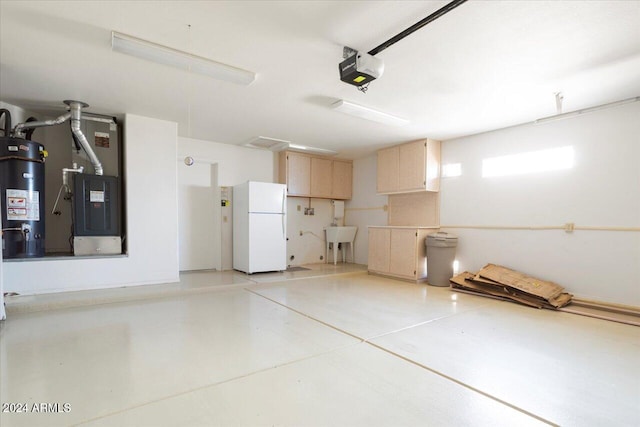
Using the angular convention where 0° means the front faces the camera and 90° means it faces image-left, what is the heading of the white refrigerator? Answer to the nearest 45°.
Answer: approximately 315°

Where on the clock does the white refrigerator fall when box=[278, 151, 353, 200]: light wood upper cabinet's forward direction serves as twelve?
The white refrigerator is roughly at 3 o'clock from the light wood upper cabinet.

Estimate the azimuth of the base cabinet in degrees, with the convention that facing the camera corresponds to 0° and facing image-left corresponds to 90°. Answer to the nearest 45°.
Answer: approximately 45°

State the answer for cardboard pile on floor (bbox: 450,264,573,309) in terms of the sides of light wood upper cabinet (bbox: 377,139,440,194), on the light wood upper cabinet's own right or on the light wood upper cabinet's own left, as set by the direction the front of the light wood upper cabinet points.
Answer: on the light wood upper cabinet's own left

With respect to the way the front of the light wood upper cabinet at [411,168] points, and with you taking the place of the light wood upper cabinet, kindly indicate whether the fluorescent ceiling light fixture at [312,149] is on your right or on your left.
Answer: on your right

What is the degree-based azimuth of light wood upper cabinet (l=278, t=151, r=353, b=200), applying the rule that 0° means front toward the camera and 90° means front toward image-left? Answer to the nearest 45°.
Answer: approximately 315°

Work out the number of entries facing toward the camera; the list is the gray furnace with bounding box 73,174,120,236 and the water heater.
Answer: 2

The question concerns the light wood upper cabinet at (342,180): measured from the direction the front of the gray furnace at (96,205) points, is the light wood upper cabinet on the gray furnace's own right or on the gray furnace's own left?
on the gray furnace's own left

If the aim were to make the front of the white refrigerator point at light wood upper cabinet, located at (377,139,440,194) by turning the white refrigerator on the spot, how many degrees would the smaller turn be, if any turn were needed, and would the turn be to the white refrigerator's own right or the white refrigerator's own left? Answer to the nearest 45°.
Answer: approximately 45° to the white refrigerator's own left

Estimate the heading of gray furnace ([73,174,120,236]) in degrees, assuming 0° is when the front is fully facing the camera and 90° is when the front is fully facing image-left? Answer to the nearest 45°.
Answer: approximately 0°
